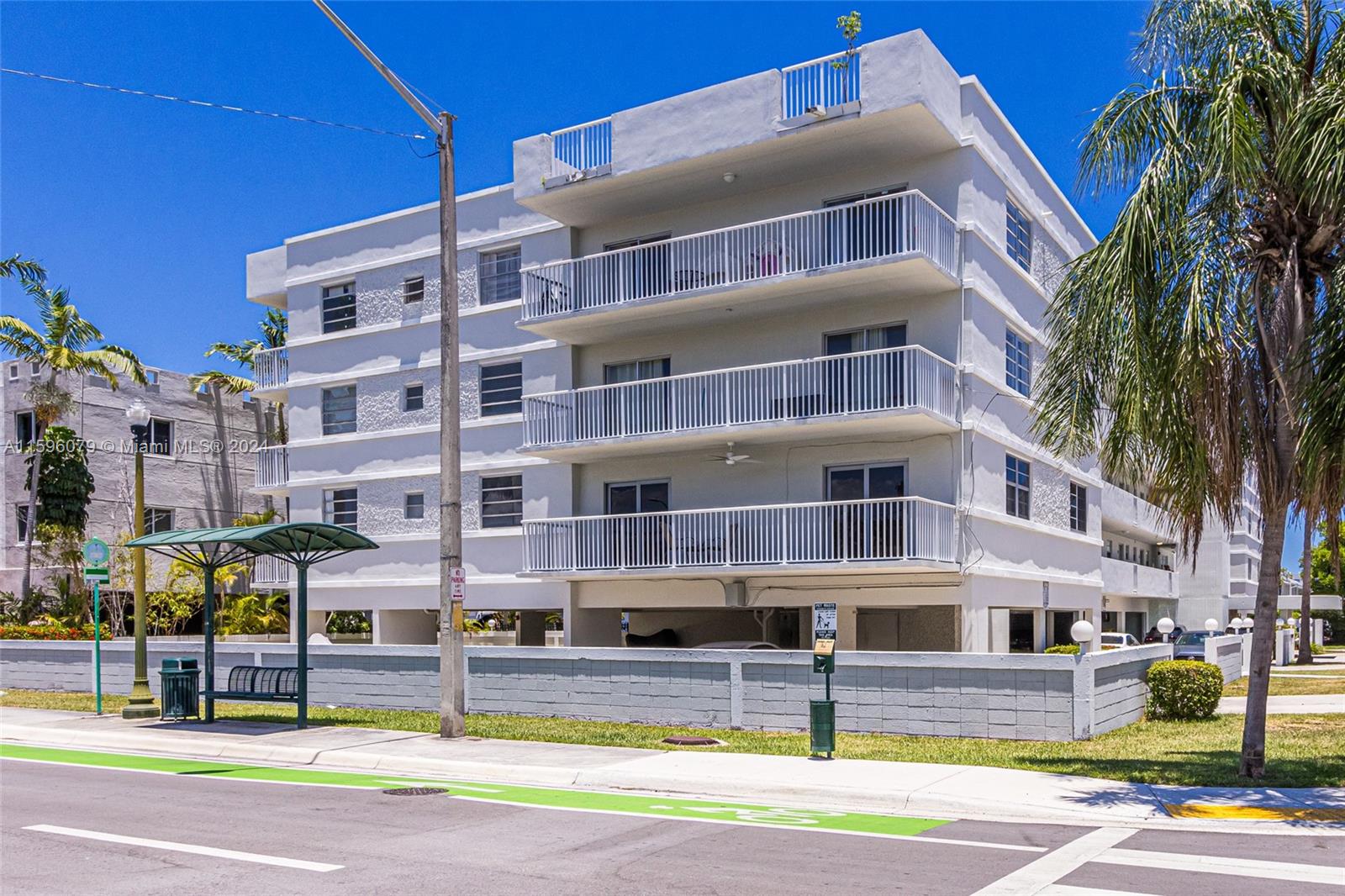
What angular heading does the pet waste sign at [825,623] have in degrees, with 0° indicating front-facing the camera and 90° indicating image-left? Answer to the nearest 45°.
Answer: approximately 0°

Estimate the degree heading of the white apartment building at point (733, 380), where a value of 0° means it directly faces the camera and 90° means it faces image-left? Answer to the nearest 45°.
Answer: approximately 45°

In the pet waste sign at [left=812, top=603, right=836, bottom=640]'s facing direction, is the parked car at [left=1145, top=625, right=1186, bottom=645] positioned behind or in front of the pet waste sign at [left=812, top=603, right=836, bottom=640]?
behind

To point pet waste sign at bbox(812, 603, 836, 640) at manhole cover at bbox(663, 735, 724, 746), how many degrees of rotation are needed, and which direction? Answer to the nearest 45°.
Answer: approximately 135° to its right

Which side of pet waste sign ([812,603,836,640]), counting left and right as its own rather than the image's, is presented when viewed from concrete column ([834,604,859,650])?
back

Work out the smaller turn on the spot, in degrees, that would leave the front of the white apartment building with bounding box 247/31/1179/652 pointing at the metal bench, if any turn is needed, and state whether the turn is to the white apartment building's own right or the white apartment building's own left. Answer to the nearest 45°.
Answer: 0° — it already faces it

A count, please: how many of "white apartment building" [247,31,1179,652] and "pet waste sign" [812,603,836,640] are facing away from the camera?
0

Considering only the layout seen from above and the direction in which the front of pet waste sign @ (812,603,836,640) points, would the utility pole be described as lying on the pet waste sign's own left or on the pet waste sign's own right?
on the pet waste sign's own right

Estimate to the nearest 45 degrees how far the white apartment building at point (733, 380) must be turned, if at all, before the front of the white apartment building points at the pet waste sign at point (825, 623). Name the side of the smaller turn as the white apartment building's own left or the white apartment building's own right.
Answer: approximately 45° to the white apartment building's own left
